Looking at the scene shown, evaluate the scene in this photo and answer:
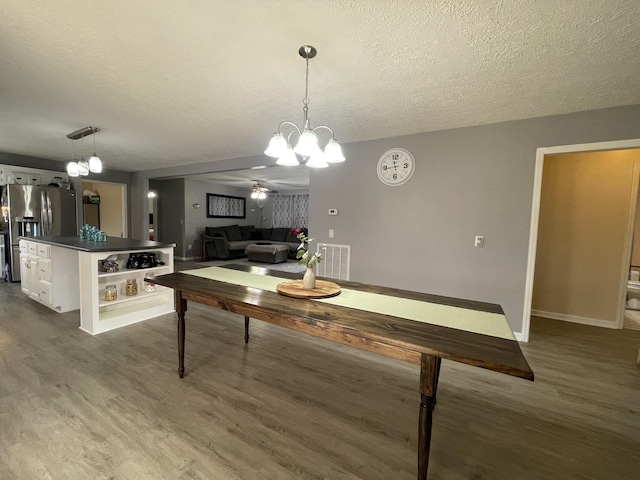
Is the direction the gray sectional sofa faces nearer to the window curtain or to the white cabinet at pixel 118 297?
the white cabinet

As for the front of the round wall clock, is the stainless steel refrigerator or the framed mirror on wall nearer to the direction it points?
the stainless steel refrigerator

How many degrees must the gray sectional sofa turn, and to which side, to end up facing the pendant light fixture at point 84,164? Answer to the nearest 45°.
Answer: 0° — it already faces it

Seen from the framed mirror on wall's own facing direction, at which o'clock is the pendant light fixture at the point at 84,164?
The pendant light fixture is roughly at 2 o'clock from the framed mirror on wall.

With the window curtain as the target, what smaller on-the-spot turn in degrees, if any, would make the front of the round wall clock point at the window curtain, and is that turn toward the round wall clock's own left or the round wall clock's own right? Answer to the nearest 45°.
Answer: approximately 135° to the round wall clock's own right

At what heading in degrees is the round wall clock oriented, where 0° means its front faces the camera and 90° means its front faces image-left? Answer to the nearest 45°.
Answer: approximately 0°

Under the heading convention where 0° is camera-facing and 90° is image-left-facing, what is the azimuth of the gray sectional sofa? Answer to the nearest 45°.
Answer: approximately 0°

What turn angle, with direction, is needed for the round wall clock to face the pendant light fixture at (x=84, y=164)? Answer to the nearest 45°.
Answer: approximately 90° to its right

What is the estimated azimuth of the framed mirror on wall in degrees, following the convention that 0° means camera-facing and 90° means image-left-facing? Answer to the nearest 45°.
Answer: approximately 315°

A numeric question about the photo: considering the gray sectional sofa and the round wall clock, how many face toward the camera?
2
